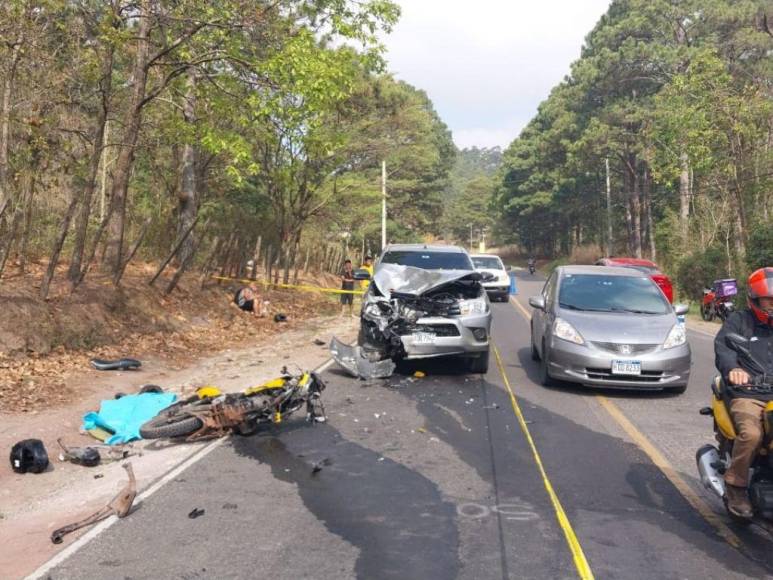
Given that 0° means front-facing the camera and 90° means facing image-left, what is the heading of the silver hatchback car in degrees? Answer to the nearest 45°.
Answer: approximately 0°

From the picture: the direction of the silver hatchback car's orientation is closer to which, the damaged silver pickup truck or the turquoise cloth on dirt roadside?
the turquoise cloth on dirt roadside

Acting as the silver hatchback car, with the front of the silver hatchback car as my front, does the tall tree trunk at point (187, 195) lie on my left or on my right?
on my right

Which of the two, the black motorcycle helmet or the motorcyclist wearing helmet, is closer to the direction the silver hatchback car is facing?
the motorcyclist wearing helmet

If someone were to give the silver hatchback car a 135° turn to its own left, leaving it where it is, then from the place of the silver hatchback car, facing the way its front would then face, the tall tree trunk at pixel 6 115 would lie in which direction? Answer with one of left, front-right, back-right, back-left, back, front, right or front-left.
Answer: back-left

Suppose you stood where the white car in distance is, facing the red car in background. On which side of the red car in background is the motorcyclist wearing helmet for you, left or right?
right

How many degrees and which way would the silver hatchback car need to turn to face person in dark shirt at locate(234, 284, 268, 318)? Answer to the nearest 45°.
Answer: approximately 135° to its right

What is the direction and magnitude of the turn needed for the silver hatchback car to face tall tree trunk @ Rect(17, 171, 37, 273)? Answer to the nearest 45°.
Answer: approximately 90° to its right

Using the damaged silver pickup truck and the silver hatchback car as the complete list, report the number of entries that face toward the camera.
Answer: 2

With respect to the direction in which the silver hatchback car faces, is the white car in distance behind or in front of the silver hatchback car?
behind

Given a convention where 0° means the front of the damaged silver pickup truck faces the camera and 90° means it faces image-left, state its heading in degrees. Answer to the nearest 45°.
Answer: approximately 0°

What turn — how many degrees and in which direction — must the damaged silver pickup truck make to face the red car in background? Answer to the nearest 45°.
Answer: approximately 135° to its left
